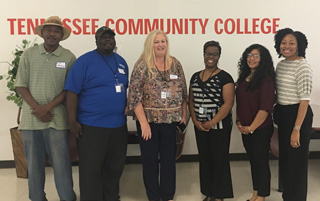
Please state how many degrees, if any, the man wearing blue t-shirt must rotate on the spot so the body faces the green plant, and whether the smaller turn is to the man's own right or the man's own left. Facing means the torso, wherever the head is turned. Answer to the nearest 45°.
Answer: approximately 180°

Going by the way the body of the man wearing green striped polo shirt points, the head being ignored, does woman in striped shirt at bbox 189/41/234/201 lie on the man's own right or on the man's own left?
on the man's own left

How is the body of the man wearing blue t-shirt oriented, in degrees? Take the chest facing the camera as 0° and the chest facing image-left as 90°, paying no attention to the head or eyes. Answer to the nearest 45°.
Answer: approximately 315°

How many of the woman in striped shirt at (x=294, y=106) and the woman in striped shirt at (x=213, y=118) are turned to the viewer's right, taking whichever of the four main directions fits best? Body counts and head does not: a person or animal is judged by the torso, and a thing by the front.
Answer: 0

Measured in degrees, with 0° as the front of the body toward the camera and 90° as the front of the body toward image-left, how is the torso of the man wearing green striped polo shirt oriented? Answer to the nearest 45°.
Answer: approximately 0°

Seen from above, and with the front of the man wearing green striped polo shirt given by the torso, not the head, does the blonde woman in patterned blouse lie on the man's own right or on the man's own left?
on the man's own left

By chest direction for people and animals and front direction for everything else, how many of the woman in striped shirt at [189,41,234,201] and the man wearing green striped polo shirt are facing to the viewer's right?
0

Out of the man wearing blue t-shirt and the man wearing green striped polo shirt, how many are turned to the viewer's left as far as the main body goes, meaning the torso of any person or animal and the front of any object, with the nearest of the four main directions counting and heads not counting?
0

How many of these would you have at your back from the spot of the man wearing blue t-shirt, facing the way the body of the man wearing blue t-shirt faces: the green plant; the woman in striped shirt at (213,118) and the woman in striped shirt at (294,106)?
1
